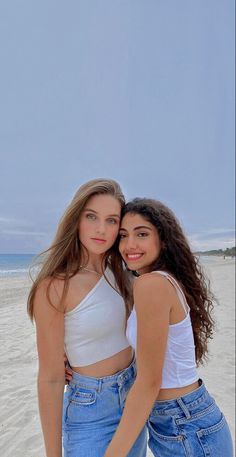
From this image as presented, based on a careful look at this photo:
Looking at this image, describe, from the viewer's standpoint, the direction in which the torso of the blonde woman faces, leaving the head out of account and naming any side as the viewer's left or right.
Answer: facing the viewer and to the right of the viewer
